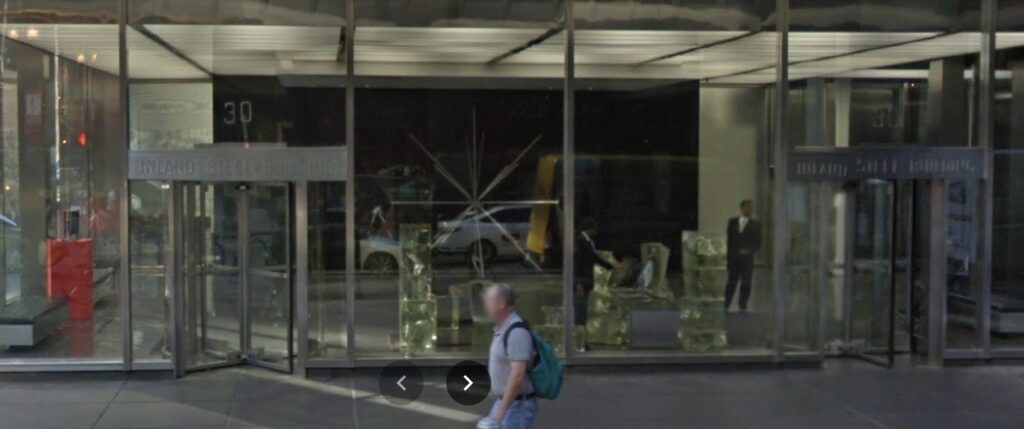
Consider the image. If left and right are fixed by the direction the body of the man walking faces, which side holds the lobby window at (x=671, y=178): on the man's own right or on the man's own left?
on the man's own right

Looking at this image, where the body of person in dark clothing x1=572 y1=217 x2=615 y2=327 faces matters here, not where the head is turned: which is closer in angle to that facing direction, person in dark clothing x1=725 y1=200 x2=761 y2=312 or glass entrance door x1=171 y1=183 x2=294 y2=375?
the person in dark clothing

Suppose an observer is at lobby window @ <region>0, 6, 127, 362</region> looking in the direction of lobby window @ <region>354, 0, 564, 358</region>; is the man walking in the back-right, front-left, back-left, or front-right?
front-right

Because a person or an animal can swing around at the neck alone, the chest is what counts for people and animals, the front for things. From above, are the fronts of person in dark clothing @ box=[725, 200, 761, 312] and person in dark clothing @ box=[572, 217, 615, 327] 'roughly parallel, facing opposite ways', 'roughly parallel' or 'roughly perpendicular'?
roughly perpendicular

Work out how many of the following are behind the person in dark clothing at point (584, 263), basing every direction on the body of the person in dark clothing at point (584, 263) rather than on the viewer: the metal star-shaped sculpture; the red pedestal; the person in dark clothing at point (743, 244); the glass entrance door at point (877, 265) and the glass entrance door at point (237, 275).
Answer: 3

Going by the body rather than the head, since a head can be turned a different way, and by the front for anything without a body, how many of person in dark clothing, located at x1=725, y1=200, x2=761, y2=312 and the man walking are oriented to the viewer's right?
0

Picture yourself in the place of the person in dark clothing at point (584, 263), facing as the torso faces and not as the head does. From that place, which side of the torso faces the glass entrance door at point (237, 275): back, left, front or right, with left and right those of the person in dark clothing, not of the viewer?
back

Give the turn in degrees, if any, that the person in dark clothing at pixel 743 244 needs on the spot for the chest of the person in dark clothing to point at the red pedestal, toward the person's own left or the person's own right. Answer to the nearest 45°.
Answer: approximately 90° to the person's own right

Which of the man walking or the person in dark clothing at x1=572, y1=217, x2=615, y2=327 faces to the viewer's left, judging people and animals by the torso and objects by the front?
the man walking

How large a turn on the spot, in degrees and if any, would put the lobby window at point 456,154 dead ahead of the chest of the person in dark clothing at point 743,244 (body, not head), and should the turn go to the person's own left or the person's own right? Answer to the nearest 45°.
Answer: approximately 90° to the person's own right

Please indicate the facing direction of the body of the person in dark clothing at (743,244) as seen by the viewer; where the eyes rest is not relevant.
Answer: toward the camera

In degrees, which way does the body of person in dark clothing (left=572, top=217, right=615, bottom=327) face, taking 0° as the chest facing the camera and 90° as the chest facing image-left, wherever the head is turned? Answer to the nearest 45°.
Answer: approximately 270°

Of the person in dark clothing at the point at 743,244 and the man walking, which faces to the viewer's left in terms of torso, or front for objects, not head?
the man walking

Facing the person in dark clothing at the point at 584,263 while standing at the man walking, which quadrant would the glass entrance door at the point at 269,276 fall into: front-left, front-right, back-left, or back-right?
front-left

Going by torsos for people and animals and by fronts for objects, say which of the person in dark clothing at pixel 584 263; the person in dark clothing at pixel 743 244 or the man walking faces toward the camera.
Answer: the person in dark clothing at pixel 743 244

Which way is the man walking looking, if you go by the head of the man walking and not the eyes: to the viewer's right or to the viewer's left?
to the viewer's left

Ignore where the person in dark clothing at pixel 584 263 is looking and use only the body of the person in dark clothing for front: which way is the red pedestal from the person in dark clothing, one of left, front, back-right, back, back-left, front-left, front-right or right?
back

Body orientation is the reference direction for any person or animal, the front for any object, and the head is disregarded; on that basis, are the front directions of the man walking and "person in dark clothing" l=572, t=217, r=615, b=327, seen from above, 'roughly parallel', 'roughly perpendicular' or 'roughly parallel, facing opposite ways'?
roughly parallel, facing opposite ways
